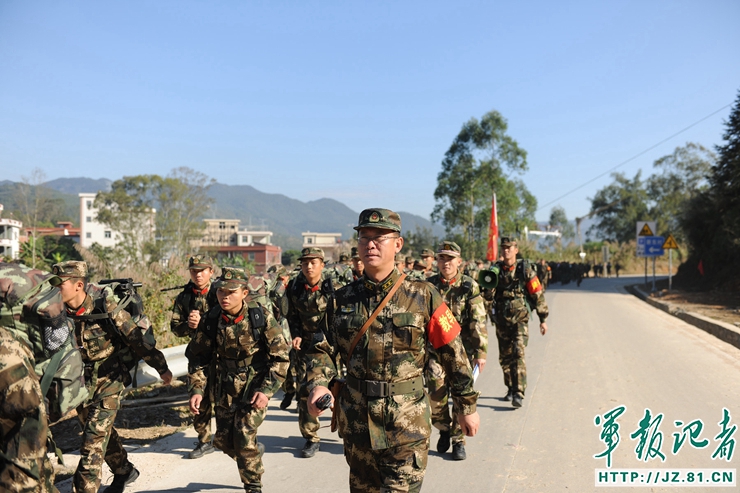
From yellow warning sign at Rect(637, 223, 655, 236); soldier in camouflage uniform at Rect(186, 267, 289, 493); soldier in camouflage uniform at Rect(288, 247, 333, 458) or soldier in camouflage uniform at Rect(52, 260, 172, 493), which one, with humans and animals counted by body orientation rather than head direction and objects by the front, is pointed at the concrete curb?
the yellow warning sign

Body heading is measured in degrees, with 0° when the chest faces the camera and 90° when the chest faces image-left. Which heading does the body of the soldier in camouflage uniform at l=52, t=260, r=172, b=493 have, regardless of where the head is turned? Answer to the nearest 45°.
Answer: approximately 45°

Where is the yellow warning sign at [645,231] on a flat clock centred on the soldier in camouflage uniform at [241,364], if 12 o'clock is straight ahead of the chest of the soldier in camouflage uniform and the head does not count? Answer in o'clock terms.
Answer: The yellow warning sign is roughly at 6 o'clock from the soldier in camouflage uniform.

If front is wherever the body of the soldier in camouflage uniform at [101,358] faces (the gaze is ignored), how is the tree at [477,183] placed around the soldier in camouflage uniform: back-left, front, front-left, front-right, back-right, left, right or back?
back

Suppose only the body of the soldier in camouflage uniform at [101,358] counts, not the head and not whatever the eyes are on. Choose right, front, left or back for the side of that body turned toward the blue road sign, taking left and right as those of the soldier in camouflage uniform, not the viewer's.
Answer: back

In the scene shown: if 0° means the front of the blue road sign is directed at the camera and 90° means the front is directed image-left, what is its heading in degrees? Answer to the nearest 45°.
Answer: approximately 0°

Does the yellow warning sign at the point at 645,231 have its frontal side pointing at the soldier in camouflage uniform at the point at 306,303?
yes

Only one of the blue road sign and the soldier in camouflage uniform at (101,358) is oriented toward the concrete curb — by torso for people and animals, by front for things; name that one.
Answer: the blue road sign

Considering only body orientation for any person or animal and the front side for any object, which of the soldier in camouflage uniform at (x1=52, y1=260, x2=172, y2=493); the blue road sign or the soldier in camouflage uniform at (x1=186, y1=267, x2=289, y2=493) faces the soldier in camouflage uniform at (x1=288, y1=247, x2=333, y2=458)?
the blue road sign
